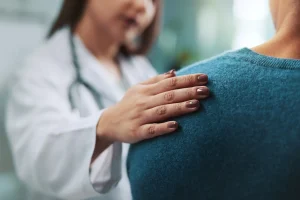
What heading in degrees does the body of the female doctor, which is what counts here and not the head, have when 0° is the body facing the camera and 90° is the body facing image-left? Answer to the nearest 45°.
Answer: approximately 315°
